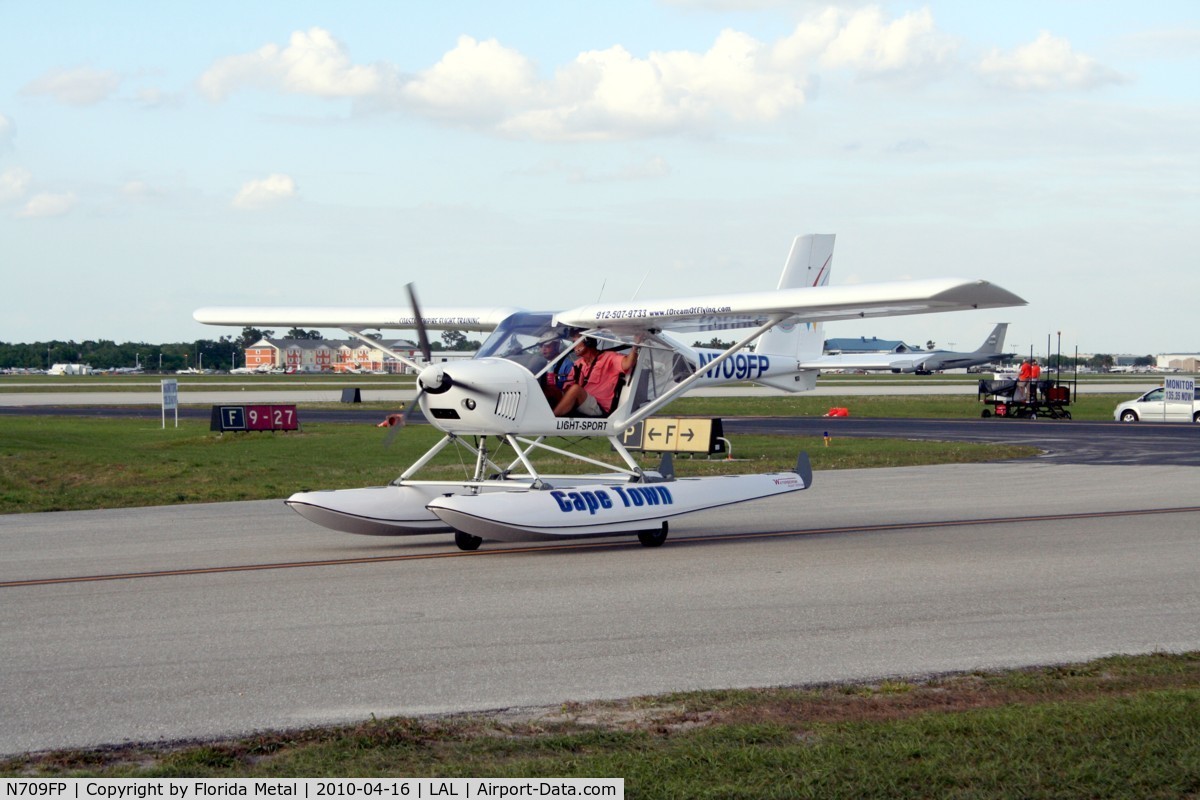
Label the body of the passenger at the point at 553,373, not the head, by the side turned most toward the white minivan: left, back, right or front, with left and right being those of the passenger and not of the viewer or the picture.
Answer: back

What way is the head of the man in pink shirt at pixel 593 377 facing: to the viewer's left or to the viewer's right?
to the viewer's left

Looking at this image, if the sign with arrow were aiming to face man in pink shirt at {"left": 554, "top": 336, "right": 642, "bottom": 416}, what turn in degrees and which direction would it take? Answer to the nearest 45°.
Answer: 0° — it already faces them

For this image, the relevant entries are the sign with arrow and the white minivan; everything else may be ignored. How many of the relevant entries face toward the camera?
1

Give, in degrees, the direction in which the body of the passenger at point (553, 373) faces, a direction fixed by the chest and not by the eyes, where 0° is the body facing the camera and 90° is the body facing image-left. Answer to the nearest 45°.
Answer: approximately 45°

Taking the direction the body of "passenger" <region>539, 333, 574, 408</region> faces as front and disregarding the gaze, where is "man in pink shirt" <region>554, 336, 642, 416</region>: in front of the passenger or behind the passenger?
behind

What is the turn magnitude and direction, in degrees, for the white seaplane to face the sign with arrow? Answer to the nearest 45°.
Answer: approximately 135° to its right

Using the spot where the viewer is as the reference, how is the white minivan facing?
facing to the left of the viewer

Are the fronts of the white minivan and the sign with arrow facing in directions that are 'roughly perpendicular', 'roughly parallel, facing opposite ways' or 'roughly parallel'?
roughly perpendicular

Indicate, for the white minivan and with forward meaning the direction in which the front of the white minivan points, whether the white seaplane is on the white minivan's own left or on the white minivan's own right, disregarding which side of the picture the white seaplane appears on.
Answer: on the white minivan's own left

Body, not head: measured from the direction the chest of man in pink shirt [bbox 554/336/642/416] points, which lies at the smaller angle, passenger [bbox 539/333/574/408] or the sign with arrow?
the passenger
